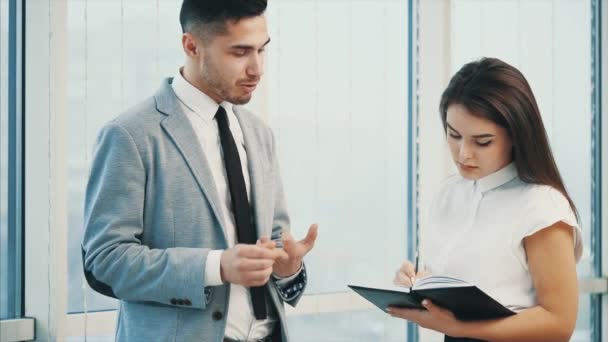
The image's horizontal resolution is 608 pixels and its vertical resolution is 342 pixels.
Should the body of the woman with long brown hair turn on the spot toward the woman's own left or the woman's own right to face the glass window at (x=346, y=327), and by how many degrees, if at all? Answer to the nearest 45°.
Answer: approximately 90° to the woman's own right

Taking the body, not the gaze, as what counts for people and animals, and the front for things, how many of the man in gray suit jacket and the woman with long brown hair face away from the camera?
0

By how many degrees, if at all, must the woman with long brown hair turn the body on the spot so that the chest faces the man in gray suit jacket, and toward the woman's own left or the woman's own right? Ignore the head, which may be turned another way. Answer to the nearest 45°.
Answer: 0° — they already face them

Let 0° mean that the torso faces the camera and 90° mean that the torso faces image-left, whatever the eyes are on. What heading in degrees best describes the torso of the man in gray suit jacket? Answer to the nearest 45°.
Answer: approximately 315°

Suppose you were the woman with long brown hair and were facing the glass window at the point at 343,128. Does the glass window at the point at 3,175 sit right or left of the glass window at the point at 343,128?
left

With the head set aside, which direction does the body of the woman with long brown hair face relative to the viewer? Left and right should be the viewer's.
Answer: facing the viewer and to the left of the viewer

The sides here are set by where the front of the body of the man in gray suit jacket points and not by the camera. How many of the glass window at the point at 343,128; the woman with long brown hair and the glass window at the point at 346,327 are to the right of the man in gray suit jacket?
0

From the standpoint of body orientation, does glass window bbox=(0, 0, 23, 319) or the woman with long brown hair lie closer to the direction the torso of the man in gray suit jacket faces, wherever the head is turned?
the woman with long brown hair

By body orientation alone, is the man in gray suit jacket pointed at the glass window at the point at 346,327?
no

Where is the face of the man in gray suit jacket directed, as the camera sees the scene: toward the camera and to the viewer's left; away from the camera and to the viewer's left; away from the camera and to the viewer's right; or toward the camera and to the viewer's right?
toward the camera and to the viewer's right

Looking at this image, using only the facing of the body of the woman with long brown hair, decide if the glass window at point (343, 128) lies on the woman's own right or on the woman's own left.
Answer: on the woman's own right

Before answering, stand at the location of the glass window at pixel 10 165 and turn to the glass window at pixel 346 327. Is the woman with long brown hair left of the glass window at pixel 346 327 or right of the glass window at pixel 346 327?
right

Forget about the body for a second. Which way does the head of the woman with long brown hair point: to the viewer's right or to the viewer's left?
to the viewer's left

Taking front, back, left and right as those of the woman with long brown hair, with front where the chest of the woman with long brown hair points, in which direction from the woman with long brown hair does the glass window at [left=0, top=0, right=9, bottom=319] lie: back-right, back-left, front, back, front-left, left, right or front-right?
front-right

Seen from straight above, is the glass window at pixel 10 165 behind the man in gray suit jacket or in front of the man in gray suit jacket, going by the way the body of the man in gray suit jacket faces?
behind

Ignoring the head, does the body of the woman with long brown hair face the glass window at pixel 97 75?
no

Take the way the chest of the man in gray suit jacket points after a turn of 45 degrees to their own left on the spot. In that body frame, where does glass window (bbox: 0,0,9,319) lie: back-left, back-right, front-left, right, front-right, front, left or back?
back-left
